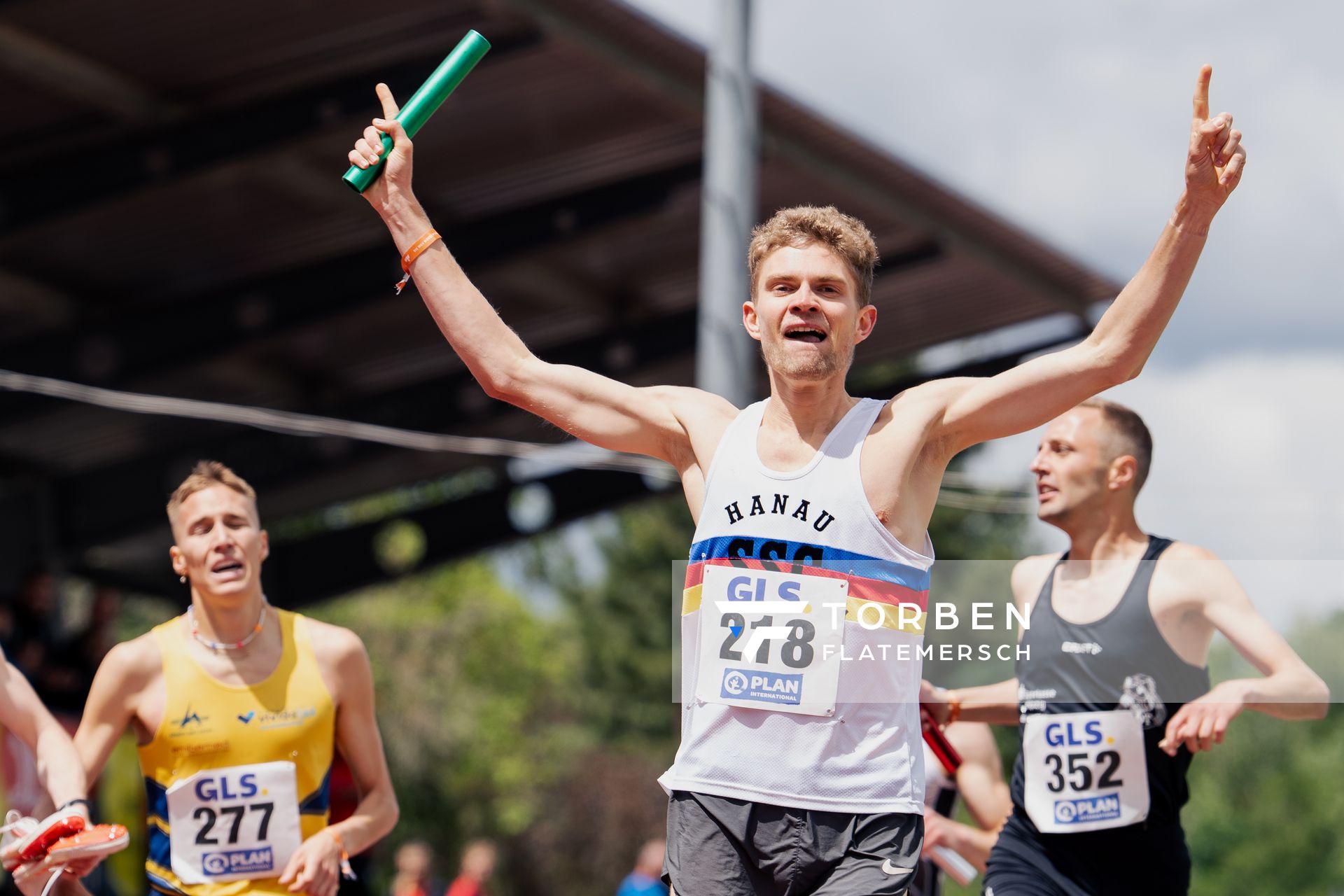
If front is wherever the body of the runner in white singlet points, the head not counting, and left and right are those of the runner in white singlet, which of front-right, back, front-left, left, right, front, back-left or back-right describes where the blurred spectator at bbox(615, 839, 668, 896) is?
back

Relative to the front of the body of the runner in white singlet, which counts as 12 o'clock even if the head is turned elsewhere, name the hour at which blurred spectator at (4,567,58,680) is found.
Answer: The blurred spectator is roughly at 5 o'clock from the runner in white singlet.

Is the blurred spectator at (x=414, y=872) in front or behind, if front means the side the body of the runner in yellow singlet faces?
behind

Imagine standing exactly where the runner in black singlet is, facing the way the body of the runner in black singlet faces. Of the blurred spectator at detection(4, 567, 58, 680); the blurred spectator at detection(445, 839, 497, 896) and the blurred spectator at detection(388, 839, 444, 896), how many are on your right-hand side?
3

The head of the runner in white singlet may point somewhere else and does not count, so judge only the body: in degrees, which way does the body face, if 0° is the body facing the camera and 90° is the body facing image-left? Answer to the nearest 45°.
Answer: approximately 0°

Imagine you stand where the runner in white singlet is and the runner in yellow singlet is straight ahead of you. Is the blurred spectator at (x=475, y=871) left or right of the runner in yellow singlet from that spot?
right

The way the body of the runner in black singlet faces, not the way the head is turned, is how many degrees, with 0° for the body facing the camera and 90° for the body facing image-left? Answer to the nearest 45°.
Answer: approximately 45°

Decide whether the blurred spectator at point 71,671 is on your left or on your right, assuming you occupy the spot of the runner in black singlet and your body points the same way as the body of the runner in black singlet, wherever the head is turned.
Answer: on your right

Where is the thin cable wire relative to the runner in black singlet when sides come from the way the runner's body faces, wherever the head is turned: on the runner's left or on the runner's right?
on the runner's right

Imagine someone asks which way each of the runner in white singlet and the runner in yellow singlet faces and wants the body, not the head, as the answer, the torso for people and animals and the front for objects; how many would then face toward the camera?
2
